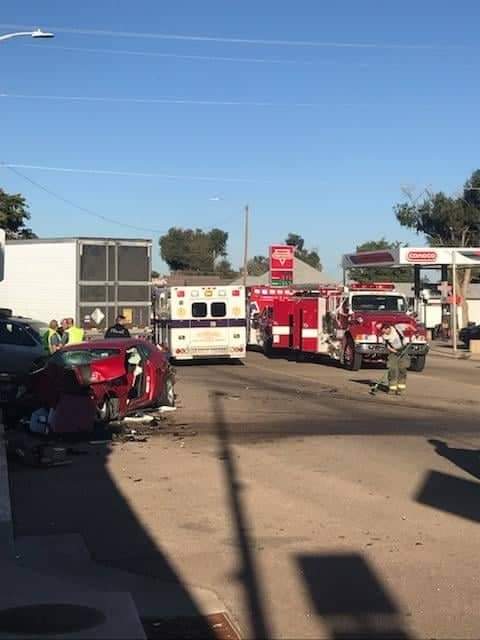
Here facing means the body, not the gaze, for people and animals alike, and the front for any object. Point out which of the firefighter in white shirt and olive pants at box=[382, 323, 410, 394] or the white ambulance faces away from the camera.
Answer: the white ambulance

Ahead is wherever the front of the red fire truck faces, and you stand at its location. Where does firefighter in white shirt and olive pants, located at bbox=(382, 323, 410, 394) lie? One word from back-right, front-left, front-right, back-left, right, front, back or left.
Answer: front-right

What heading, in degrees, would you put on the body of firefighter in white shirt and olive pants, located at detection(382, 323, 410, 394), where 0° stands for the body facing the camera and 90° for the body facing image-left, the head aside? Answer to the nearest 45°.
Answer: approximately 45°

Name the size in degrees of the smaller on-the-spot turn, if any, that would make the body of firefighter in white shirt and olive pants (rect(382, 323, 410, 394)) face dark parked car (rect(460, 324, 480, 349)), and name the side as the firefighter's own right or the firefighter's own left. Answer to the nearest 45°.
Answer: approximately 135° to the firefighter's own right

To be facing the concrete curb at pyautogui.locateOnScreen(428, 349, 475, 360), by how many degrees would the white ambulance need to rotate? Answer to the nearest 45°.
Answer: approximately 45° to its right

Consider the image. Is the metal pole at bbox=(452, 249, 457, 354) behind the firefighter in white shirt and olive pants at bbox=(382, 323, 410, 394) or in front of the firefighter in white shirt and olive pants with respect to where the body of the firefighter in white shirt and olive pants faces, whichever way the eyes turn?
behind

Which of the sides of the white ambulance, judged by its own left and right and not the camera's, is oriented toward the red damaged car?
back

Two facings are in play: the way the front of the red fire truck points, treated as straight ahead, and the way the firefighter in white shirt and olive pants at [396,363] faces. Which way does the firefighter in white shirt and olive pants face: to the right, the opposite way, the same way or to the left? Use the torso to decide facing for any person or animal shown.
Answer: to the right

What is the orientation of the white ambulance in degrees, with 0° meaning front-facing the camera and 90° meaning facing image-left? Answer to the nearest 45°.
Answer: approximately 180°

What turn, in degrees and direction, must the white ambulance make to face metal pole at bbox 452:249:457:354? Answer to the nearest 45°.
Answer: approximately 45° to its right

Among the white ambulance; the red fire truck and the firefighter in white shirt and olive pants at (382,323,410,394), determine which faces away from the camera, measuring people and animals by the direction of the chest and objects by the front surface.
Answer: the white ambulance

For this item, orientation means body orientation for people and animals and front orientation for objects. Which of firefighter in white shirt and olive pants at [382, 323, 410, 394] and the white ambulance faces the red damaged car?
the firefighter in white shirt and olive pants

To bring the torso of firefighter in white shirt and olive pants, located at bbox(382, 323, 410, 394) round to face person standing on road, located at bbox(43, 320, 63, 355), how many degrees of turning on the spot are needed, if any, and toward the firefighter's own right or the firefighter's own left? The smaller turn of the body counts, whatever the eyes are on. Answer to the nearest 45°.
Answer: approximately 45° to the firefighter's own right

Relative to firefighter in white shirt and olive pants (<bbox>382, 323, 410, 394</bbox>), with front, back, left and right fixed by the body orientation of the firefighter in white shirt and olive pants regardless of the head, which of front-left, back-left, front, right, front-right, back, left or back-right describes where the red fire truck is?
back-right
